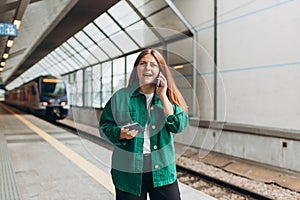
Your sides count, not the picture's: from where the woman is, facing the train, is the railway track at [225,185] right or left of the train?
right

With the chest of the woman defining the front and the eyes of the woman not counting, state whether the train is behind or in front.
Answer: behind

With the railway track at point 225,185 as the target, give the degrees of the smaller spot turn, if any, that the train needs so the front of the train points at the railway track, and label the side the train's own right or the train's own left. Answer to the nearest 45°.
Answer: approximately 45° to the train's own right

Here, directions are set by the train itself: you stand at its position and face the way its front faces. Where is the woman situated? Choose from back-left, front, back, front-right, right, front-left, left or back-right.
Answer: front-right

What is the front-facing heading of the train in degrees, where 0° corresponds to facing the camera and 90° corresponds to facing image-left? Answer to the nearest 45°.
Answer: approximately 315°
